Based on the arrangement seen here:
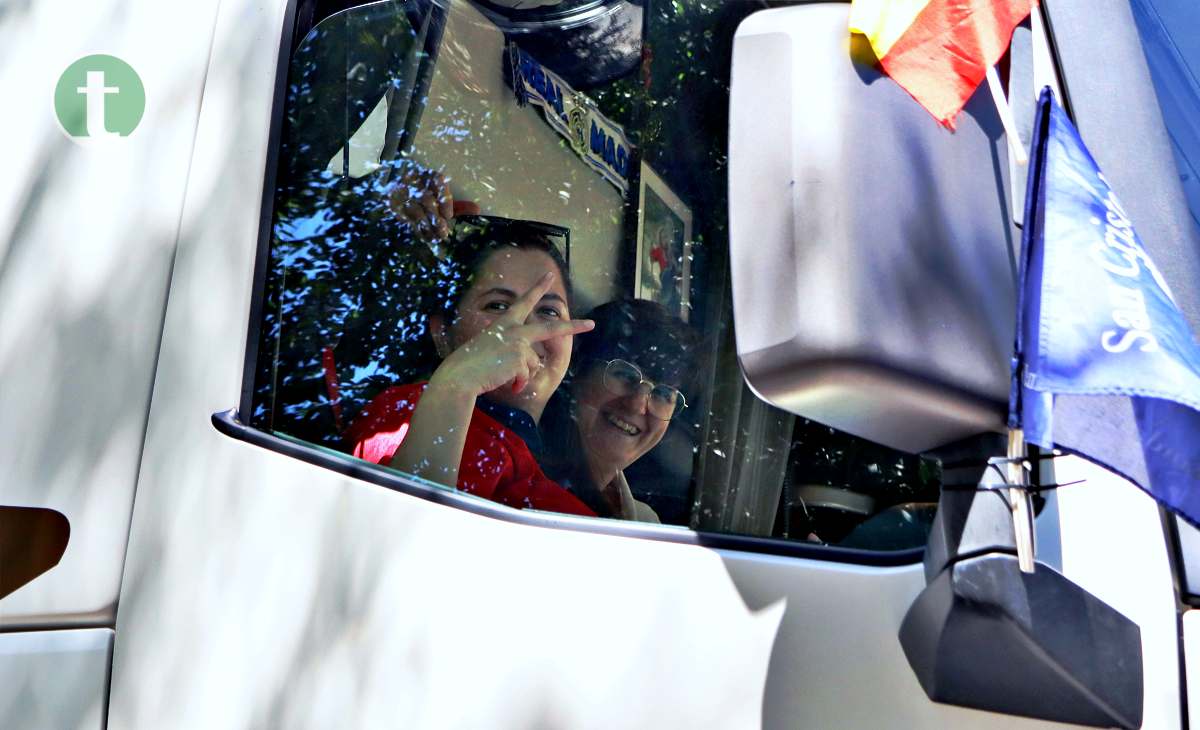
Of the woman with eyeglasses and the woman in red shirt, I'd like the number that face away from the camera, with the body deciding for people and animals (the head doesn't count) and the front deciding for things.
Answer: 0

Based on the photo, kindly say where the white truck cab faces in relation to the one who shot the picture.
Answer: facing the viewer and to the right of the viewer

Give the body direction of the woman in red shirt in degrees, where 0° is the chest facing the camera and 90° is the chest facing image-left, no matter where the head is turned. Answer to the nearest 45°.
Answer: approximately 315°

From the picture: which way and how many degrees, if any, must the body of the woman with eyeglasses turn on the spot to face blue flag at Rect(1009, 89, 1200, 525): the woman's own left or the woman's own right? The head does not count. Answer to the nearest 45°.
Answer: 0° — they already face it

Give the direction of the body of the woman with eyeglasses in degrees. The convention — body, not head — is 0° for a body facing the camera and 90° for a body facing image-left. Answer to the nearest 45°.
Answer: approximately 315°
